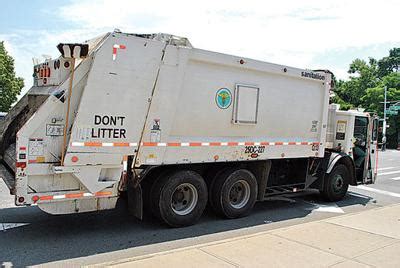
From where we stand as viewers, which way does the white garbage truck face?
facing away from the viewer and to the right of the viewer

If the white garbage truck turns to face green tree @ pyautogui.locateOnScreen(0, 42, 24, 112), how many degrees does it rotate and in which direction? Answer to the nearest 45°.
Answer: approximately 90° to its left
